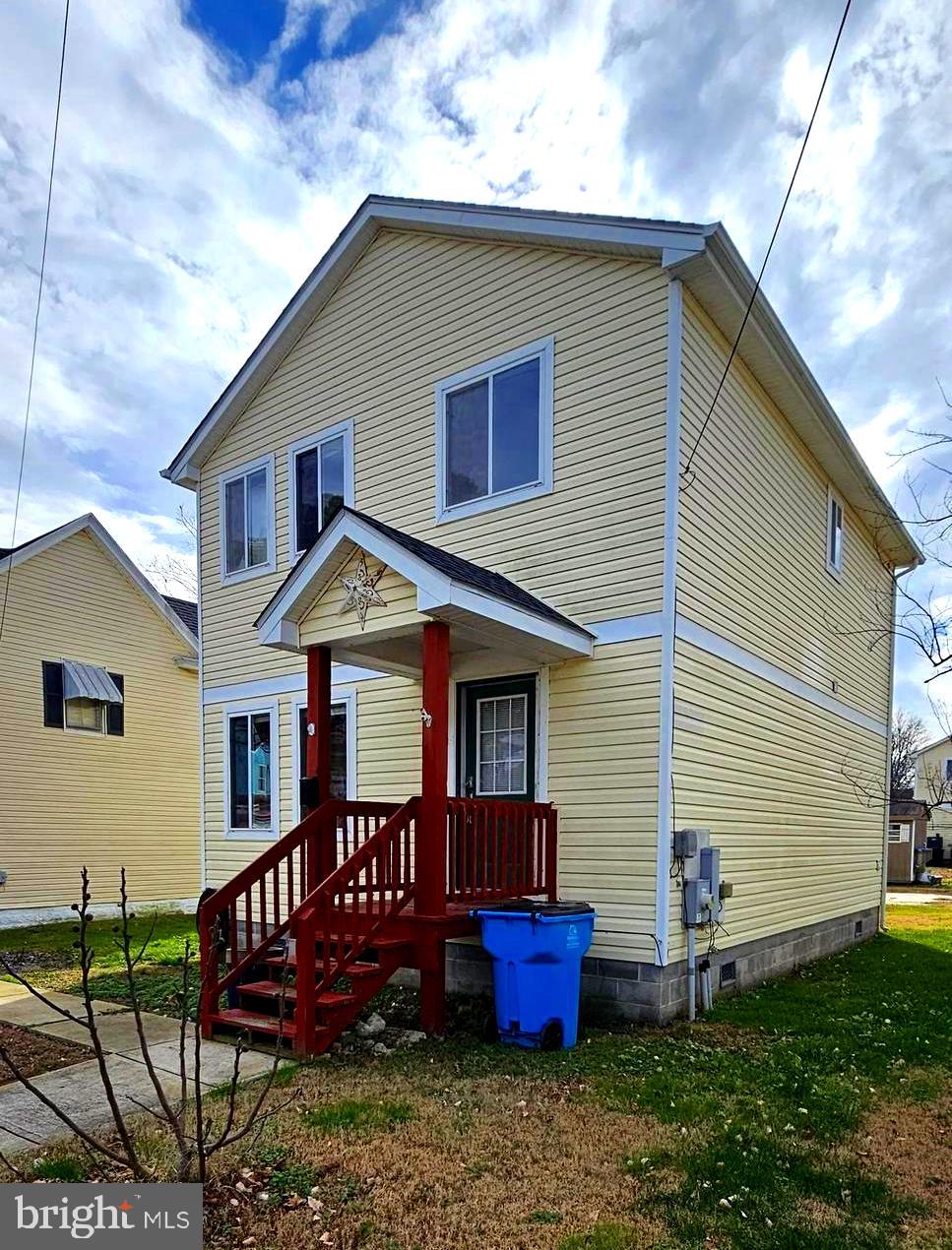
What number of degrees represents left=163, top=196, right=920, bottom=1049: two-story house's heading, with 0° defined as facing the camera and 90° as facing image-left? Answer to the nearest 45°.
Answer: approximately 45°

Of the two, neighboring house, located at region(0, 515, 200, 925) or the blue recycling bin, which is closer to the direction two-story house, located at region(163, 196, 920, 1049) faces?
the blue recycling bin

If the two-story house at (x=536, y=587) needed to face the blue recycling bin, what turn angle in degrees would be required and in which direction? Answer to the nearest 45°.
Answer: approximately 45° to its left

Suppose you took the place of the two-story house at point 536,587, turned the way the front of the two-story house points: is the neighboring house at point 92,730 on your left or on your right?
on your right
